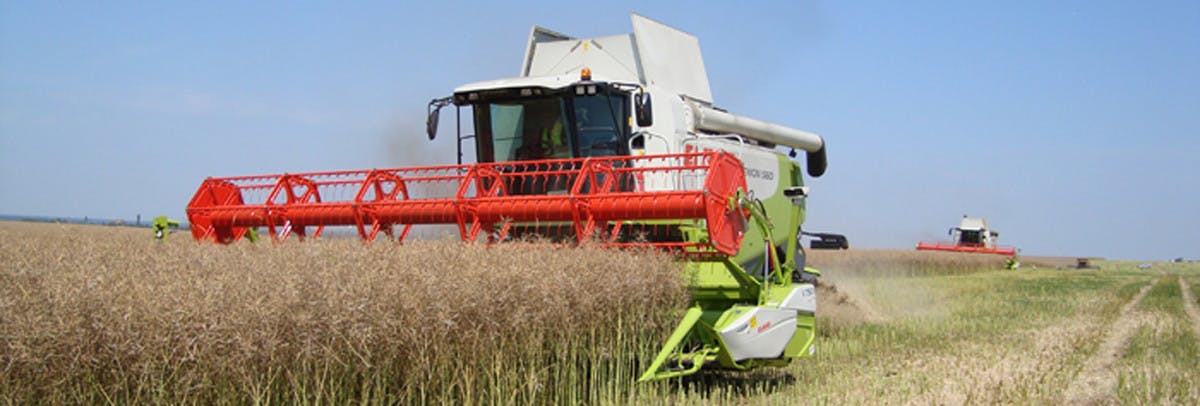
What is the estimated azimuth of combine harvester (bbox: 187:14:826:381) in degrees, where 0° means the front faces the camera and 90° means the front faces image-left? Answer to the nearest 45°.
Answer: approximately 45°
